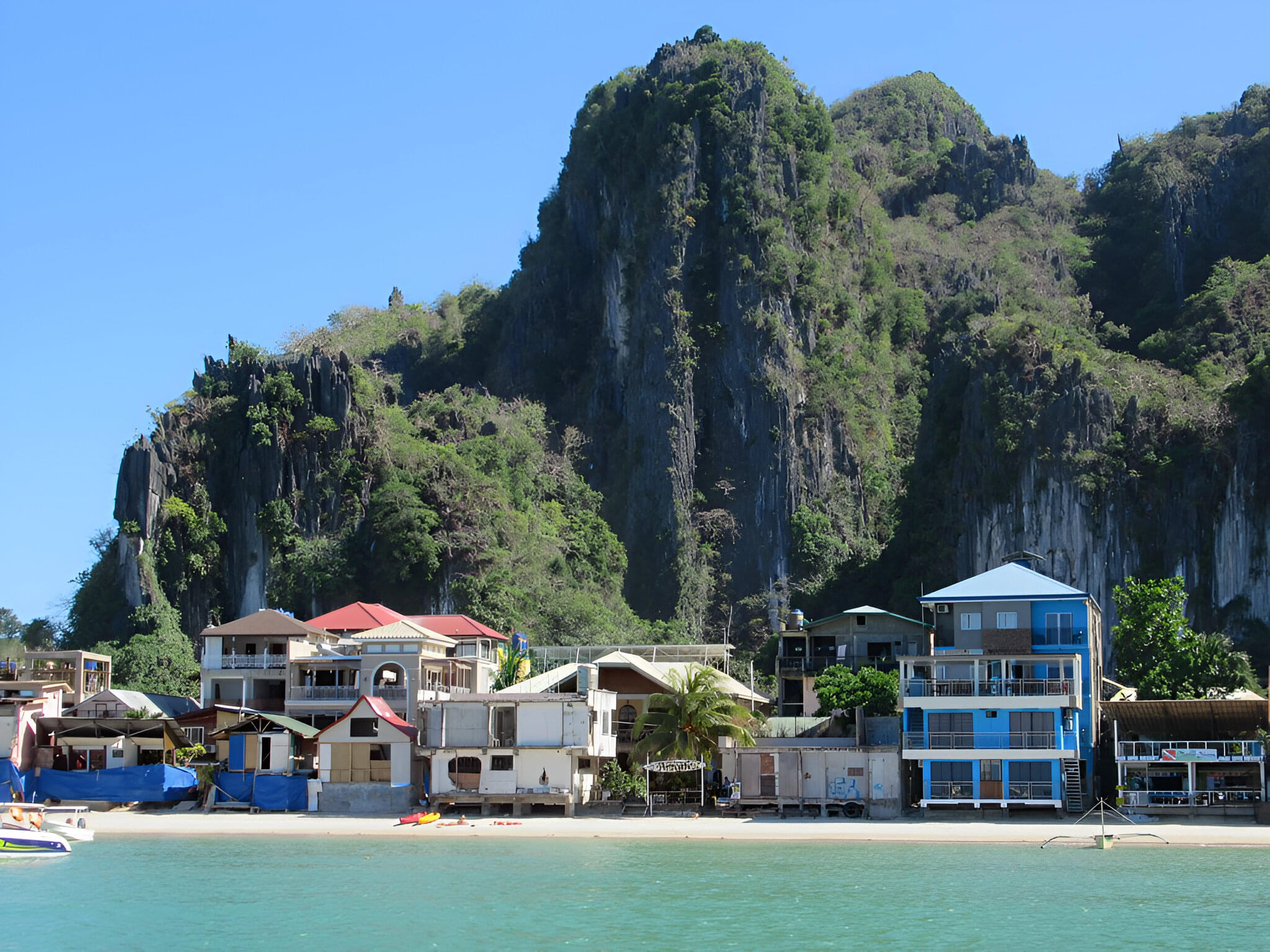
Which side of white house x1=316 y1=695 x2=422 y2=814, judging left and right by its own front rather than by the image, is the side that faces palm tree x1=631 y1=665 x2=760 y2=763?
left

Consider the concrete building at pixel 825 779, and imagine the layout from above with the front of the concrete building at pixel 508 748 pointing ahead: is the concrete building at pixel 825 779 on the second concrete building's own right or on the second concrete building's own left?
on the second concrete building's own left

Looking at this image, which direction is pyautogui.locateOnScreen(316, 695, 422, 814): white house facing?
toward the camera

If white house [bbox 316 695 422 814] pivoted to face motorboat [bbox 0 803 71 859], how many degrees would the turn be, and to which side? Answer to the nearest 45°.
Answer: approximately 45° to its right

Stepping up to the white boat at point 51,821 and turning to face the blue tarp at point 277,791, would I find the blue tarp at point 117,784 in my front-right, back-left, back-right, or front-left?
front-left

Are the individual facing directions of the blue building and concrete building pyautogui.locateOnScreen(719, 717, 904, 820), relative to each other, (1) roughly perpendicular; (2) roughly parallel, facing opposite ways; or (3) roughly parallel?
roughly parallel

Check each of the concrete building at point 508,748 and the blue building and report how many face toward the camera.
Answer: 2

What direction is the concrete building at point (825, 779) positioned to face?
toward the camera

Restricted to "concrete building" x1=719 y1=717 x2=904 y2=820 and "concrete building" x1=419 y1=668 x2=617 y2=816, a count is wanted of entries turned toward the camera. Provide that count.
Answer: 2

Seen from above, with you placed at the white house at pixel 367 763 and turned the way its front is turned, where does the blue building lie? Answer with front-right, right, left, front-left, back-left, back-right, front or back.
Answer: left

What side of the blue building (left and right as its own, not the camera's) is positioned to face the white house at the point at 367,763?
right

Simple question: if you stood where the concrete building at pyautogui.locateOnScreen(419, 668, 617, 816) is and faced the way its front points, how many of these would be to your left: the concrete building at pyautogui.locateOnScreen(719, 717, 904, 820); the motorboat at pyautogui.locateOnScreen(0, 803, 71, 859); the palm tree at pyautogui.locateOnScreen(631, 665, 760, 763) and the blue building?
3

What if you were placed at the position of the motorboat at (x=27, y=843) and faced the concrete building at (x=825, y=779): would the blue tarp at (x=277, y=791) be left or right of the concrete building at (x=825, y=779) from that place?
left

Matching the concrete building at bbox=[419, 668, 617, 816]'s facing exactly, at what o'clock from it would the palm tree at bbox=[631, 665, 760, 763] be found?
The palm tree is roughly at 9 o'clock from the concrete building.

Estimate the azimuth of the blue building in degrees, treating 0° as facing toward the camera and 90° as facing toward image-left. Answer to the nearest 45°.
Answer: approximately 0°

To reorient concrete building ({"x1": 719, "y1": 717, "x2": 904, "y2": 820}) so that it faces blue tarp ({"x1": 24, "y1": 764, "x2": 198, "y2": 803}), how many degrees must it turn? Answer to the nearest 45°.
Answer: approximately 90° to its right

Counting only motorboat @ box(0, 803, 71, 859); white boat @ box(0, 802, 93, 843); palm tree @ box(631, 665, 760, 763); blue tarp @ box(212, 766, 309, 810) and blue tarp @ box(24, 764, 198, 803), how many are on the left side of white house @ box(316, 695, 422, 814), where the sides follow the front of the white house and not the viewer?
1
